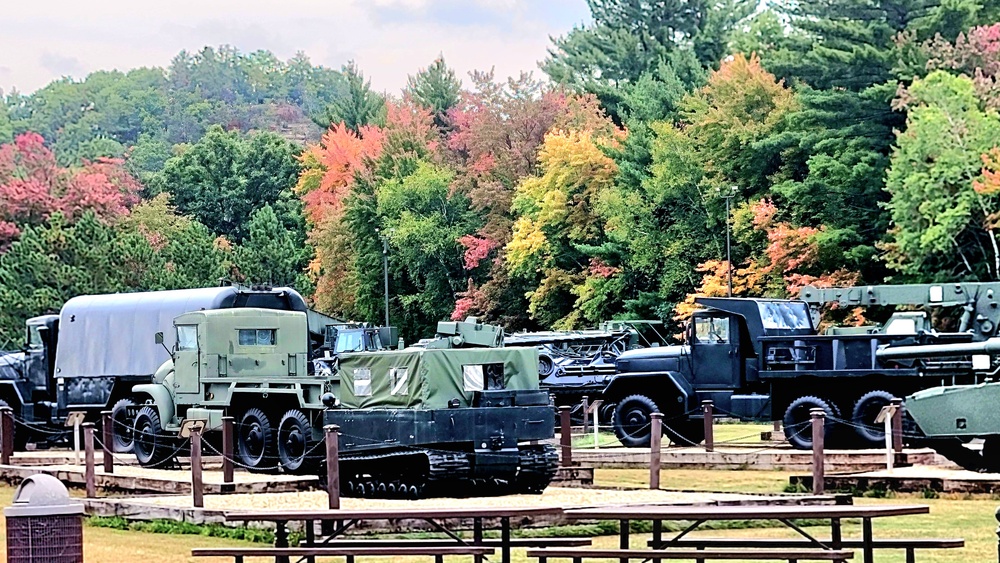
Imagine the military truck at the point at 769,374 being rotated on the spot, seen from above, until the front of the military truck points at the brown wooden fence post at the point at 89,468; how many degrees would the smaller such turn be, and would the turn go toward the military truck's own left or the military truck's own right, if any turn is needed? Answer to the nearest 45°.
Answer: approximately 45° to the military truck's own left

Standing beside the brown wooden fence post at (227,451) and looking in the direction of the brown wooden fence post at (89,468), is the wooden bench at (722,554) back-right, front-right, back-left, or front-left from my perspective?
back-left

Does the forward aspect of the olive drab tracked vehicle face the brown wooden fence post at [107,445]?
yes

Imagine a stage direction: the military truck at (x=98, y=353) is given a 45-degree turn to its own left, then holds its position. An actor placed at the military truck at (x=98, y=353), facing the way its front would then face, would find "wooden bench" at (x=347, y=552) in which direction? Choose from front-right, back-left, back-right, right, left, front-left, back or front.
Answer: left

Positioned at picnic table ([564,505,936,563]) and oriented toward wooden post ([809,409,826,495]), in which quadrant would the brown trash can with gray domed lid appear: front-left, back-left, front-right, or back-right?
back-left

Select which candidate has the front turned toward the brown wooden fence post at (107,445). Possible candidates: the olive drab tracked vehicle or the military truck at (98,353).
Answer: the olive drab tracked vehicle

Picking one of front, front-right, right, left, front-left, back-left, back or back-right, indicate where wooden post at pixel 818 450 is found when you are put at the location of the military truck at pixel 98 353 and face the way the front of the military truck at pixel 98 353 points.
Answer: back

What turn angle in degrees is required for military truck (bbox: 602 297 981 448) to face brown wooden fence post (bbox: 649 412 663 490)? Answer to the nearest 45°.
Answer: approximately 90° to its left

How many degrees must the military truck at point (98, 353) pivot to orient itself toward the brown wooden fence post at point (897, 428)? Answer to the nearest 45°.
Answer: approximately 180°

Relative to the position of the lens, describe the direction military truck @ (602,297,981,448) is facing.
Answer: facing to the left of the viewer

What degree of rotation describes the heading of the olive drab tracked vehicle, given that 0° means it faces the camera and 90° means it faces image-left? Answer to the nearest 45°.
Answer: approximately 135°
